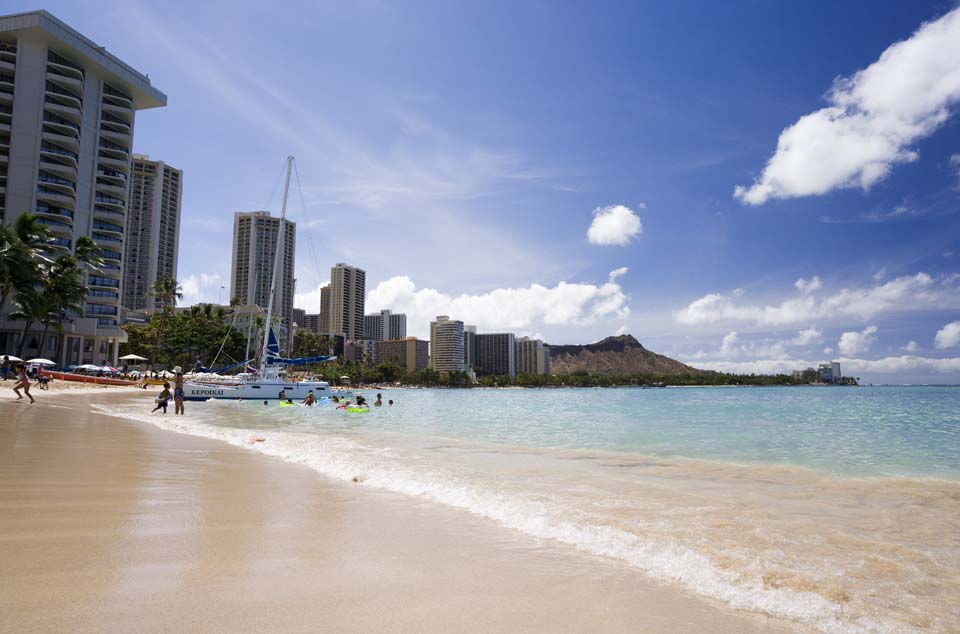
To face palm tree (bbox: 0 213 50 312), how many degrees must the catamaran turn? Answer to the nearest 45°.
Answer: approximately 45° to its right

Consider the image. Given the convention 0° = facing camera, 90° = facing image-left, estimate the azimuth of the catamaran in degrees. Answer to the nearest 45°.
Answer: approximately 90°
